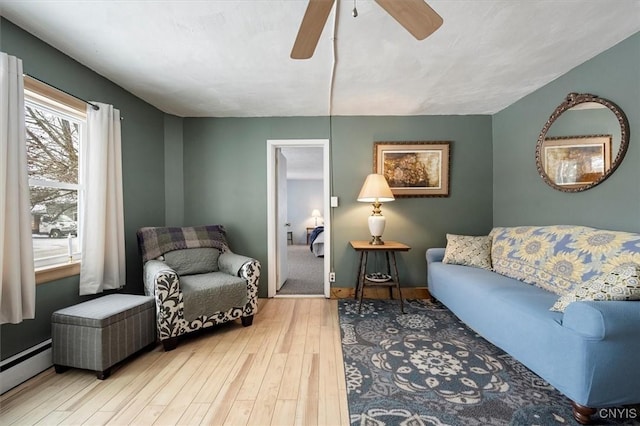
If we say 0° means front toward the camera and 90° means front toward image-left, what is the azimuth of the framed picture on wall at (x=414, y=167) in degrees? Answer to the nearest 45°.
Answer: approximately 0°

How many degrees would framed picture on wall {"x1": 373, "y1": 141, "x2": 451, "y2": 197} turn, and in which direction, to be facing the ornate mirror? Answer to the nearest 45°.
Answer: approximately 45° to its left

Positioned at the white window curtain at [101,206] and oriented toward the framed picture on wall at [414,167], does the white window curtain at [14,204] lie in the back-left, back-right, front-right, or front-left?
back-right

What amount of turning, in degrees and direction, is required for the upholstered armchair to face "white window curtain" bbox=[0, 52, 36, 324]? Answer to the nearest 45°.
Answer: approximately 90° to its right

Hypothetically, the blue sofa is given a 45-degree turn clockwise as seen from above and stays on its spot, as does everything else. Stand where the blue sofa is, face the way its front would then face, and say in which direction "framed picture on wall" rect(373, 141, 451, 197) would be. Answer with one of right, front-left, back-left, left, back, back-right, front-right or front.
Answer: front-right

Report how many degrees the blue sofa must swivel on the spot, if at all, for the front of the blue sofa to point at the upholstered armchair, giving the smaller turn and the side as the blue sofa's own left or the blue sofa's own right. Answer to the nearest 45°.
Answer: approximately 45° to the blue sofa's own right

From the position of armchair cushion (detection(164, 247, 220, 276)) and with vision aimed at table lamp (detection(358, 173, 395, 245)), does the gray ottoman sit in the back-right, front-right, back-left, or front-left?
back-right

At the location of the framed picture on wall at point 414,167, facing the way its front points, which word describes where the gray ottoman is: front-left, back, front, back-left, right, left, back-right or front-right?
front-right

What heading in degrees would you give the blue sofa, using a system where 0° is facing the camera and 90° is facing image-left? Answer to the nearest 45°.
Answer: approximately 45°
